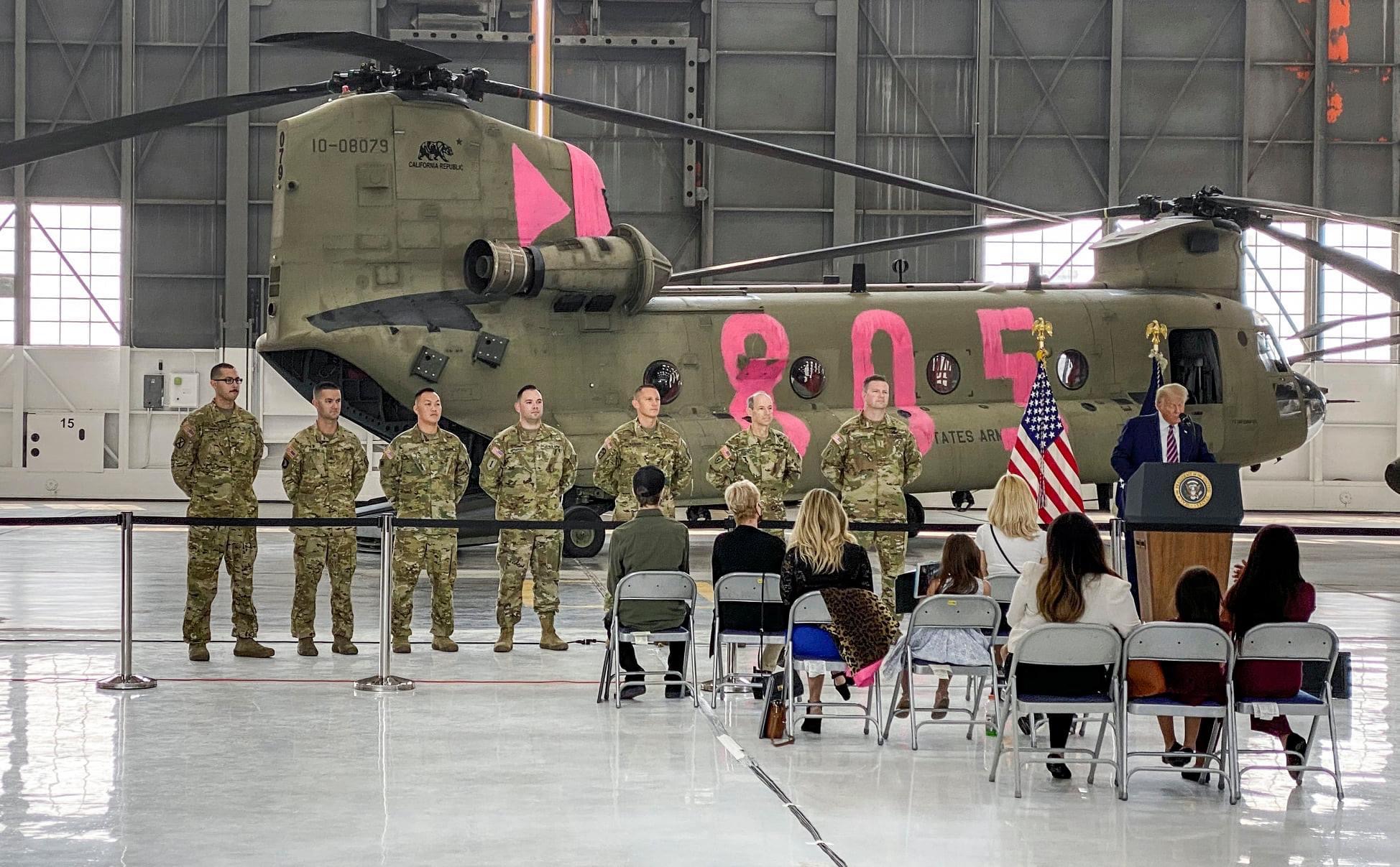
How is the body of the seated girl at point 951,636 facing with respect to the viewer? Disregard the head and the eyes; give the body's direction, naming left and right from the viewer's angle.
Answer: facing away from the viewer

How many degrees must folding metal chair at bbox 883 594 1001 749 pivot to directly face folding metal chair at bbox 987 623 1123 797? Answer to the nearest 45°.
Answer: approximately 135° to its right

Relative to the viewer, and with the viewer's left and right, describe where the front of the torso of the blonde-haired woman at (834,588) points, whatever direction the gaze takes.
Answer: facing away from the viewer

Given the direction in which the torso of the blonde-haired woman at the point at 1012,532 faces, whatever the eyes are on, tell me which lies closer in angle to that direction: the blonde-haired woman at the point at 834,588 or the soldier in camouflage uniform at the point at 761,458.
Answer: the soldier in camouflage uniform

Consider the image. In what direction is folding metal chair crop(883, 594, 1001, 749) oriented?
away from the camera

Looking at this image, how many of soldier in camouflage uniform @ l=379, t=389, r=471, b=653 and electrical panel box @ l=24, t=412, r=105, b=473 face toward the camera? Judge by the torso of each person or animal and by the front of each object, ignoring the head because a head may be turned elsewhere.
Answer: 2

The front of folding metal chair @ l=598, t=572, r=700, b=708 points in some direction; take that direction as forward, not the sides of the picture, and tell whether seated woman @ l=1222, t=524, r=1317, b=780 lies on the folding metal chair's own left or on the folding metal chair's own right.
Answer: on the folding metal chair's own right

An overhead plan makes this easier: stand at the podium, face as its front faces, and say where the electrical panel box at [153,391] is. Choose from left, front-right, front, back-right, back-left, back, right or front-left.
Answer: back-right

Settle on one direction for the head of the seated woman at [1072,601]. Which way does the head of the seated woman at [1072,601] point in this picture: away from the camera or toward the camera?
away from the camera
